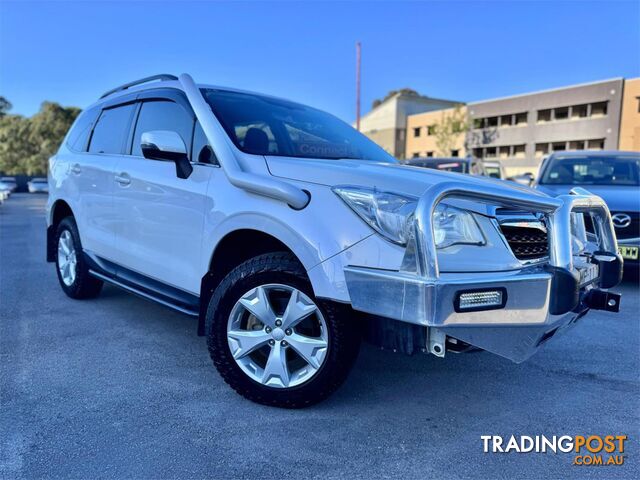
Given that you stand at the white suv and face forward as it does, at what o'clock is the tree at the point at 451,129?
The tree is roughly at 8 o'clock from the white suv.

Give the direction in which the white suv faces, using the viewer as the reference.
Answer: facing the viewer and to the right of the viewer
